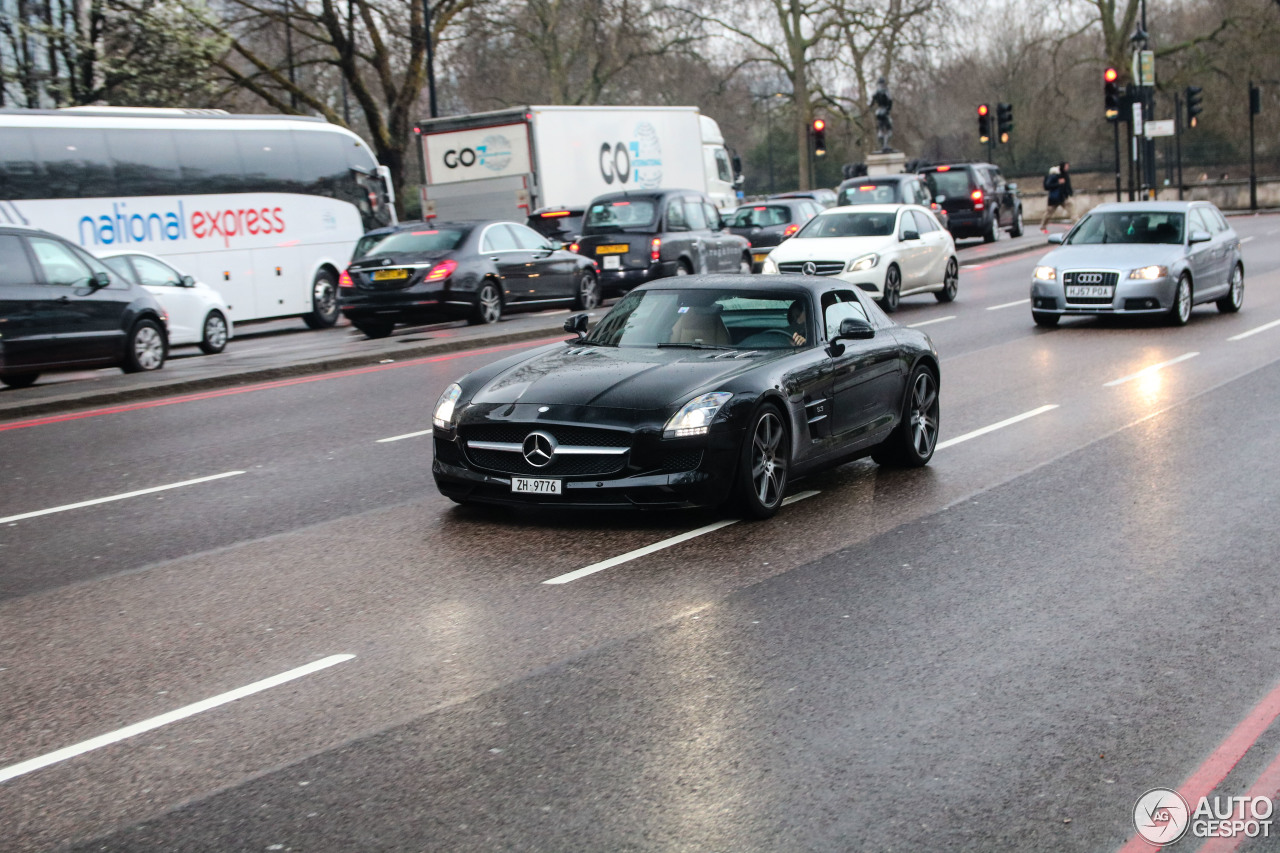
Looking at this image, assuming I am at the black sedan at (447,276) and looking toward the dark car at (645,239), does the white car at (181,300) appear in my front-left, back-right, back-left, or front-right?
back-left

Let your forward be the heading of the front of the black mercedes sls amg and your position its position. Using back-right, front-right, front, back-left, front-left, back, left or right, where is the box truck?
back-right

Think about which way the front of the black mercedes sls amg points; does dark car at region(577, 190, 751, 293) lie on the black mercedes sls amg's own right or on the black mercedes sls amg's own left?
on the black mercedes sls amg's own right

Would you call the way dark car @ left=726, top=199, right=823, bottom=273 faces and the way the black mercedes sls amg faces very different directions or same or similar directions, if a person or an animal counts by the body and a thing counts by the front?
very different directions

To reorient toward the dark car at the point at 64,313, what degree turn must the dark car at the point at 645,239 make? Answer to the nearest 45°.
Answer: approximately 180°

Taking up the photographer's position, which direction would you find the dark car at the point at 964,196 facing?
facing away from the viewer and to the right of the viewer

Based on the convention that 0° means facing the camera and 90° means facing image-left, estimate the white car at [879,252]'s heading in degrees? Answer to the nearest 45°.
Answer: approximately 45°

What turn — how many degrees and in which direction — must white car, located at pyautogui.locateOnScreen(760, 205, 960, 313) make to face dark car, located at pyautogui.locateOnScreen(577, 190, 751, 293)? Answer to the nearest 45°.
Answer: approximately 90° to its right

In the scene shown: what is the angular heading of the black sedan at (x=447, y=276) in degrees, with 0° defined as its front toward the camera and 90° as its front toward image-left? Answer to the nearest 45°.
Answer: approximately 225°

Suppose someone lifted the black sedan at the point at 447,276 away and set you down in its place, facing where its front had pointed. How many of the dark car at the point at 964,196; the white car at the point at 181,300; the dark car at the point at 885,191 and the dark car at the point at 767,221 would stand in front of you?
3

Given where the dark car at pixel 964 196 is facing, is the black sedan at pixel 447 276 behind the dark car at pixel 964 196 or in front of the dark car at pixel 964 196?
behind

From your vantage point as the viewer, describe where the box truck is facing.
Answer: facing away from the viewer and to the right of the viewer

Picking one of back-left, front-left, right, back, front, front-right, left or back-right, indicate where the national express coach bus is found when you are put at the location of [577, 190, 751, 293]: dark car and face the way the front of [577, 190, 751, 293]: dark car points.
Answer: back-left
